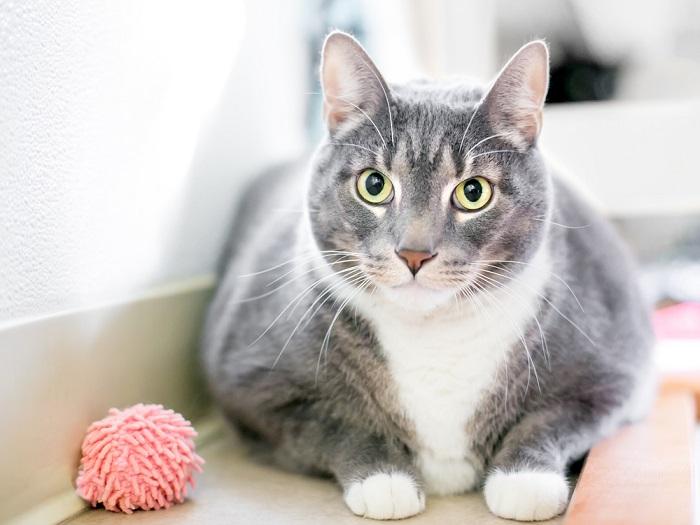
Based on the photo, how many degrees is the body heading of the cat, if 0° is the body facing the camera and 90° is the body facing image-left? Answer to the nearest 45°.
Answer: approximately 0°

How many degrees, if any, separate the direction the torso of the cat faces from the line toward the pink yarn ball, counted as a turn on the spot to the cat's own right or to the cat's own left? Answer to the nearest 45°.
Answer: approximately 90° to the cat's own right
